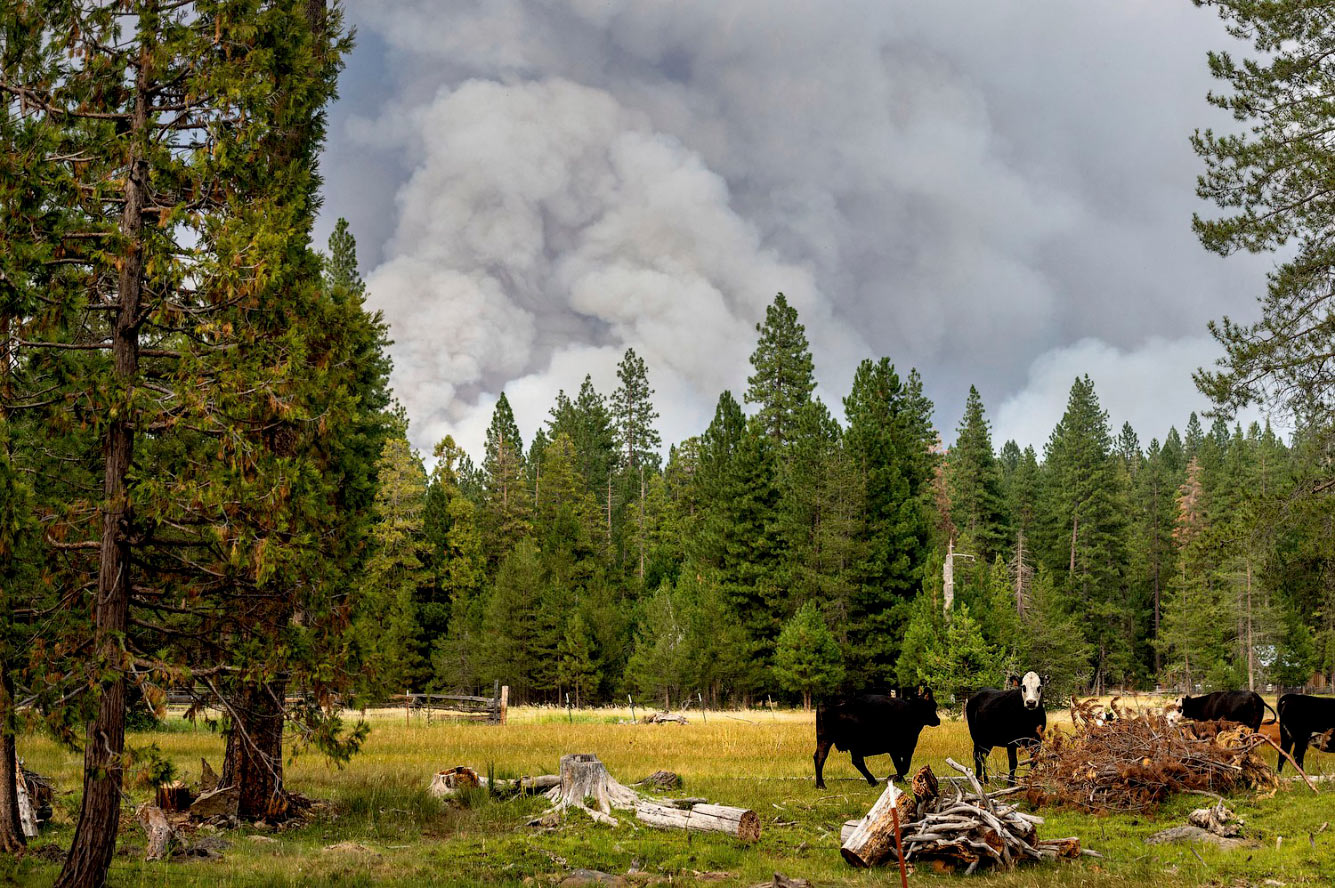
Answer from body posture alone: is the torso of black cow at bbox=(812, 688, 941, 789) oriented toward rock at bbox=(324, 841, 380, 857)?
no

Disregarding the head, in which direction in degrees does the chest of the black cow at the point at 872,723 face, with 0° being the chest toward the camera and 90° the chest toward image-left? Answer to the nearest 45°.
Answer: approximately 270°

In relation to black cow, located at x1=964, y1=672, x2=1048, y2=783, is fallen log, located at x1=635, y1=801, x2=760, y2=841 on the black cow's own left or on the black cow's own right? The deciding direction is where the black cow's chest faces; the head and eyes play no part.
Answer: on the black cow's own right

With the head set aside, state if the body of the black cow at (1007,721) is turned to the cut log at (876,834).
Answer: no

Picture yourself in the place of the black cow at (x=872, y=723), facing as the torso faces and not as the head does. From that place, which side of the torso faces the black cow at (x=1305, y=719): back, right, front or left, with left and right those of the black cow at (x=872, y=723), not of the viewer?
front

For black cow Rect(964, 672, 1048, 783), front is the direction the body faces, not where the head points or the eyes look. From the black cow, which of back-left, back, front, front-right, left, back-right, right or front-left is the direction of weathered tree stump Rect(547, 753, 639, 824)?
right

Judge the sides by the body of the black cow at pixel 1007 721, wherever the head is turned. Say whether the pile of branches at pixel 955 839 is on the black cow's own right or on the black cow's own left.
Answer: on the black cow's own right

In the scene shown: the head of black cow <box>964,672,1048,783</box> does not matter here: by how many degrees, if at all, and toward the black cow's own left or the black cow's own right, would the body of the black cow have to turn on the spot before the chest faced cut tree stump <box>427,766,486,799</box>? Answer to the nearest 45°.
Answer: approximately 135° to the black cow's own right

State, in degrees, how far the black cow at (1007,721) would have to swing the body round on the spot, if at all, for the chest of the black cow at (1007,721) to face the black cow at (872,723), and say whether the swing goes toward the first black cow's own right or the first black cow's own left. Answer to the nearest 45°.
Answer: approximately 90° to the first black cow's own right

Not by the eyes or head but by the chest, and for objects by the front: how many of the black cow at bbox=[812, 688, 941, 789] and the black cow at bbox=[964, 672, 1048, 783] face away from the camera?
0

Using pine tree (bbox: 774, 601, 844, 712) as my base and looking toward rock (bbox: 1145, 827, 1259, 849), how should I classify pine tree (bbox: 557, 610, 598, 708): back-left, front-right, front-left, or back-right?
back-right

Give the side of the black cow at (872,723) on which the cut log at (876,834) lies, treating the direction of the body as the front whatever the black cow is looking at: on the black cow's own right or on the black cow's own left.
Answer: on the black cow's own right

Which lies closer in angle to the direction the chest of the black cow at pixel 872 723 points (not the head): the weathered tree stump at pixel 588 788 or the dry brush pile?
the dry brush pile

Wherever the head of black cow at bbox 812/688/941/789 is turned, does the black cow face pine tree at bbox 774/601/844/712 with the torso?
no

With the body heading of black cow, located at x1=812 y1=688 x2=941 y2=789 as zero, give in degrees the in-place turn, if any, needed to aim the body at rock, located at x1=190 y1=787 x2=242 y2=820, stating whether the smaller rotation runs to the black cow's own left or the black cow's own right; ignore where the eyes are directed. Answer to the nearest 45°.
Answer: approximately 135° to the black cow's own right

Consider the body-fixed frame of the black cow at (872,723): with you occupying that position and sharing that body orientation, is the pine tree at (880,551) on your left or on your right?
on your left

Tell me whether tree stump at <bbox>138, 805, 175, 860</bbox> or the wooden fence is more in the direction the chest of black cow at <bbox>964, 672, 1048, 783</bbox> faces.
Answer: the tree stump

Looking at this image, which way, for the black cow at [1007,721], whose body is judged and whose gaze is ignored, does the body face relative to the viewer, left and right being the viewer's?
facing the viewer and to the right of the viewer

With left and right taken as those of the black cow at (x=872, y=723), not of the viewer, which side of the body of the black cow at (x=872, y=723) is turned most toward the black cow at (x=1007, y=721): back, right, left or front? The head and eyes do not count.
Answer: front
